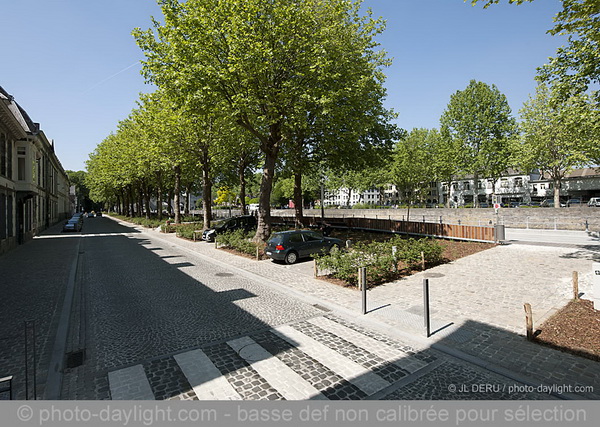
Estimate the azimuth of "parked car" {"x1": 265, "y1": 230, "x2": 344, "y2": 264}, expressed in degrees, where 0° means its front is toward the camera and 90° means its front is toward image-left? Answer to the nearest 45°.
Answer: approximately 225°

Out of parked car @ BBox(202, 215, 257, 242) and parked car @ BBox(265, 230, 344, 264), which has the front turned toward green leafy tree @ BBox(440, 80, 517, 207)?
parked car @ BBox(265, 230, 344, 264)

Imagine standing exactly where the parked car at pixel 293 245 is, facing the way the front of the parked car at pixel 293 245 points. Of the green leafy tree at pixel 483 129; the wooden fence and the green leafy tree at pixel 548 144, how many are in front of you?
3

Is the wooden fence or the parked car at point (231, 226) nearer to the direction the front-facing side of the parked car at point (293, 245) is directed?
the wooden fence

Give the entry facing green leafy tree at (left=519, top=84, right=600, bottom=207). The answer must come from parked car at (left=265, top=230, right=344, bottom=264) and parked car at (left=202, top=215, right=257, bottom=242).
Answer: parked car at (left=265, top=230, right=344, bottom=264)

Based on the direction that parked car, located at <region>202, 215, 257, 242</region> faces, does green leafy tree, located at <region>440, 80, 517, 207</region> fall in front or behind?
behind

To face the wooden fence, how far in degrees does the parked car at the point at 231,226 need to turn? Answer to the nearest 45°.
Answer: approximately 135° to its left
